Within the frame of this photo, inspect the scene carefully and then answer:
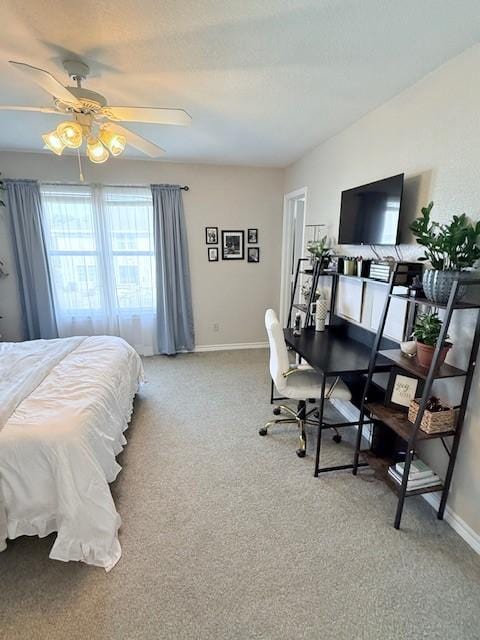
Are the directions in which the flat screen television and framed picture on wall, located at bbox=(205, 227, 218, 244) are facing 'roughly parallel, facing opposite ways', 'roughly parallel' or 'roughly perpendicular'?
roughly perpendicular

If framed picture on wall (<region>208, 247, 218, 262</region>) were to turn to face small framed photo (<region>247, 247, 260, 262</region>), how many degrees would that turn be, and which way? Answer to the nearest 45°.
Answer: approximately 90° to its left

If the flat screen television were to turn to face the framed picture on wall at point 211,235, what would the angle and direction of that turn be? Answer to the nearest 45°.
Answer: approximately 90° to its right

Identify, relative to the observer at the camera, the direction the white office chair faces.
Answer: facing to the right of the viewer

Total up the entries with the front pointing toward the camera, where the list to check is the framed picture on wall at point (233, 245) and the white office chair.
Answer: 1

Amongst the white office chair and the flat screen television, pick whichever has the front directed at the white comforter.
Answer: the flat screen television

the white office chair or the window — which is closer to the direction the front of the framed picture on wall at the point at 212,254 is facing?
the white office chair

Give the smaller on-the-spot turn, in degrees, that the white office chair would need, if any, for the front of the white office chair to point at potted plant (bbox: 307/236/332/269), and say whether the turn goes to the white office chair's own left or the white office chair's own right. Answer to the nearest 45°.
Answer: approximately 90° to the white office chair's own left

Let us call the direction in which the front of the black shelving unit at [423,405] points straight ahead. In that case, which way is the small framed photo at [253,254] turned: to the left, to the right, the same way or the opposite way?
to the left

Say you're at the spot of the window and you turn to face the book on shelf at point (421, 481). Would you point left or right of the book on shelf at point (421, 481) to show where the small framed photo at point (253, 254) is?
left

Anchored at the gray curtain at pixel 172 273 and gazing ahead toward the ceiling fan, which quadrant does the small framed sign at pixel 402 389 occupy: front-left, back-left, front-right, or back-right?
front-left

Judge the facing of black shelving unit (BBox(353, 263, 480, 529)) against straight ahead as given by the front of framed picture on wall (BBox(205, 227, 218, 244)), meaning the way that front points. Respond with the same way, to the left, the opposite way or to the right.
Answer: to the right

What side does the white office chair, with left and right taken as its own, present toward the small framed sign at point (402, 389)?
front

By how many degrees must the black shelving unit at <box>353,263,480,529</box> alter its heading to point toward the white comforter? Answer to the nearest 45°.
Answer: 0° — it already faces it

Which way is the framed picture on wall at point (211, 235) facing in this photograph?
toward the camera

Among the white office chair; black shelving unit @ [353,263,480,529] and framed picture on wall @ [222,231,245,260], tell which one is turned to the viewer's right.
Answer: the white office chair

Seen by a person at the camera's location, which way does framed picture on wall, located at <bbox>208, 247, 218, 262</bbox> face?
facing the viewer

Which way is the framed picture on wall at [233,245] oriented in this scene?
toward the camera

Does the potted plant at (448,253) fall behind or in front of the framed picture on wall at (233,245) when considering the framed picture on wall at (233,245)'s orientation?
in front

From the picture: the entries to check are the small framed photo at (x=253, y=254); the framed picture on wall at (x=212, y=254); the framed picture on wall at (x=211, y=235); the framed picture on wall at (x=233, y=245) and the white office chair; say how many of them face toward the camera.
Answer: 4
